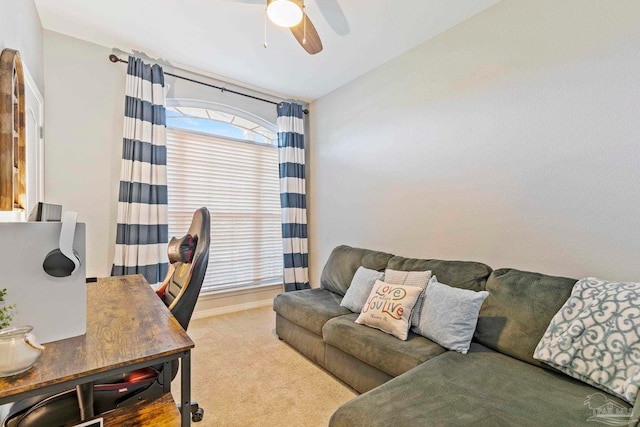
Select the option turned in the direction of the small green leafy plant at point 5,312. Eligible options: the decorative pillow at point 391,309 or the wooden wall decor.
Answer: the decorative pillow

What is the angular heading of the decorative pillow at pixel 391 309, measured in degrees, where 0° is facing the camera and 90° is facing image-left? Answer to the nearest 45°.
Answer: approximately 45°

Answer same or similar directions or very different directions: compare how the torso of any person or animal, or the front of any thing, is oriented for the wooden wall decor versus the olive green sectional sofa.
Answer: very different directions

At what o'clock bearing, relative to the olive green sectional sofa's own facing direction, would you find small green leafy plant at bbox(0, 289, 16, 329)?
The small green leafy plant is roughly at 12 o'clock from the olive green sectional sofa.

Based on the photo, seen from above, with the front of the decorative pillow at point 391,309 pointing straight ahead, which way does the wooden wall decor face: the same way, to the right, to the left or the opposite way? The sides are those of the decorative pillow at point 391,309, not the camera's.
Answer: the opposite way

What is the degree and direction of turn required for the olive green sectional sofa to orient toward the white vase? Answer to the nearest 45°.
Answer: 0° — it already faces it

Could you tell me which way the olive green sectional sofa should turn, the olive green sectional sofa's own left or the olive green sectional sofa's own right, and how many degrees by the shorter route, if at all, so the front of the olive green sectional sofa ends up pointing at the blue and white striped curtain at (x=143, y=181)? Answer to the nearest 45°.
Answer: approximately 45° to the olive green sectional sofa's own right

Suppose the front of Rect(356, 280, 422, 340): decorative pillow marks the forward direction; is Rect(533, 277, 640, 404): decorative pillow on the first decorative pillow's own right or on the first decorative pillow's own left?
on the first decorative pillow's own left

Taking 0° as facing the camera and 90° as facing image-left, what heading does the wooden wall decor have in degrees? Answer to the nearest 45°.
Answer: approximately 270°

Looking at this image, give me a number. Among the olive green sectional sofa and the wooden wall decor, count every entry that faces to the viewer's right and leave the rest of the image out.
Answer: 1

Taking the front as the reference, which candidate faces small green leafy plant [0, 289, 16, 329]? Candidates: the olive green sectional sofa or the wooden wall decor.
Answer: the olive green sectional sofa
